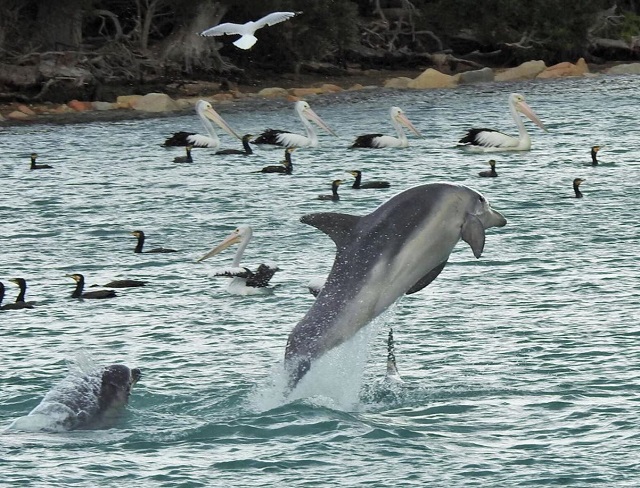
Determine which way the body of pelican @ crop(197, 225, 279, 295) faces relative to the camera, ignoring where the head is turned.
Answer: to the viewer's left

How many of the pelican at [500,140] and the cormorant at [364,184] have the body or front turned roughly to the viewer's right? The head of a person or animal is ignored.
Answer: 1

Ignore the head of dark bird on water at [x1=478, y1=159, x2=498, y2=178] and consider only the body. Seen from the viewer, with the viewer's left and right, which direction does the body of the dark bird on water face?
facing to the right of the viewer

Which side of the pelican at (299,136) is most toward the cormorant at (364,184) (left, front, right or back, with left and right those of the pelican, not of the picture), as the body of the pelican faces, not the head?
right

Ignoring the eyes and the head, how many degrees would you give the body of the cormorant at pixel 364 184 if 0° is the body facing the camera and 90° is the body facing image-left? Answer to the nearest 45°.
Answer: approximately 90°

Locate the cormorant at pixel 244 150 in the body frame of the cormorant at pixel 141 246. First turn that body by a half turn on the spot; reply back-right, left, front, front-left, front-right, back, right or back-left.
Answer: left

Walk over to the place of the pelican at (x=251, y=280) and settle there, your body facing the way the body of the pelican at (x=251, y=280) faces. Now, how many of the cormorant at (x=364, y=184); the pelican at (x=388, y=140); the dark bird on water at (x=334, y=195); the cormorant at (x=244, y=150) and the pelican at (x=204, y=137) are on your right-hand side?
5

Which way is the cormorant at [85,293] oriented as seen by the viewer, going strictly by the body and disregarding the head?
to the viewer's left

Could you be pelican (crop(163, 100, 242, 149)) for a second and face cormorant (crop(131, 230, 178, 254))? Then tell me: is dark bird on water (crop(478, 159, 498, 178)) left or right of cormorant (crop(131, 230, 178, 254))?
left

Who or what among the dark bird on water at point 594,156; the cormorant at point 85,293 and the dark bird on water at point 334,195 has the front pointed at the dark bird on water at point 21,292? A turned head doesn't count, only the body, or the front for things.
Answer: the cormorant

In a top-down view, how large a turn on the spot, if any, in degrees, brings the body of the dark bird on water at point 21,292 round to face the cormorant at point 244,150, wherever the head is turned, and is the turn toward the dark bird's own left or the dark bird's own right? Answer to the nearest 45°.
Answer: approximately 90° to the dark bird's own right

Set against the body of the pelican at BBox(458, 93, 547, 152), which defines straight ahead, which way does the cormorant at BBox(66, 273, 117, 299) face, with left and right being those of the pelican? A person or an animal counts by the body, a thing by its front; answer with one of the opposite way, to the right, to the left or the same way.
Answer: the opposite way

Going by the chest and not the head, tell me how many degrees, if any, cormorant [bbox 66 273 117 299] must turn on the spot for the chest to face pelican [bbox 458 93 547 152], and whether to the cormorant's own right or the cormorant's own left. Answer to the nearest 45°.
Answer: approximately 135° to the cormorant's own right

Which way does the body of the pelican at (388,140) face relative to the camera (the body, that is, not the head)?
to the viewer's right

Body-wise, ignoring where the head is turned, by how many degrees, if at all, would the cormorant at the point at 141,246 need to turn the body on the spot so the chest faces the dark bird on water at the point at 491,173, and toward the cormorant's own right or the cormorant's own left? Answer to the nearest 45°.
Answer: approximately 135° to the cormorant's own right

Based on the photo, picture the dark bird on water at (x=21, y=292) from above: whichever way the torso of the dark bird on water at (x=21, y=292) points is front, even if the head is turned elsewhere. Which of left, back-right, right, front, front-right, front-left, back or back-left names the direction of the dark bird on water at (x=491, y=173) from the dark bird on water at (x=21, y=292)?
back-right
